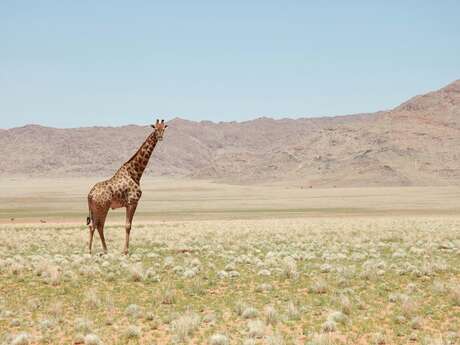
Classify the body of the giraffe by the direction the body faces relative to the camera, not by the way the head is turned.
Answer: to the viewer's right
